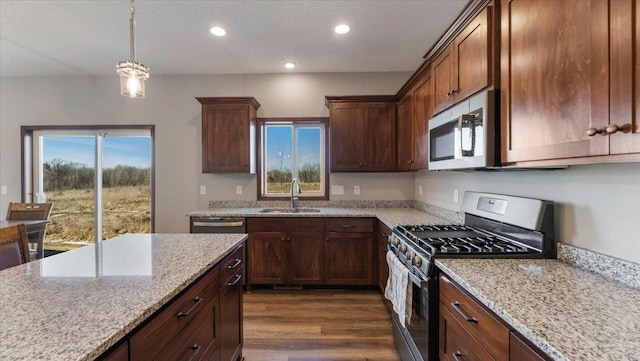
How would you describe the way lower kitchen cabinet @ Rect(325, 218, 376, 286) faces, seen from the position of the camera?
facing the viewer

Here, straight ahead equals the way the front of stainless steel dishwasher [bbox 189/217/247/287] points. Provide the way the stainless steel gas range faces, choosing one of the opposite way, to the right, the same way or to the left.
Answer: to the right

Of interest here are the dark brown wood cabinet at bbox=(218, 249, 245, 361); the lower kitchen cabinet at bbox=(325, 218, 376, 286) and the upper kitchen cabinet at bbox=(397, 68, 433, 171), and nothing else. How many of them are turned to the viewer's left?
1

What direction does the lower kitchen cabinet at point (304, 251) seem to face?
toward the camera

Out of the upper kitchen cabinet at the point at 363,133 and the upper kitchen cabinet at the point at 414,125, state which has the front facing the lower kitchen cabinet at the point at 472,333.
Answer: the upper kitchen cabinet at the point at 363,133

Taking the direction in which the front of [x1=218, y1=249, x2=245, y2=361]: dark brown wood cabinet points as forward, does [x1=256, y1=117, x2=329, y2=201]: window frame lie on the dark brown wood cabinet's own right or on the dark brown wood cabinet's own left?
on the dark brown wood cabinet's own left

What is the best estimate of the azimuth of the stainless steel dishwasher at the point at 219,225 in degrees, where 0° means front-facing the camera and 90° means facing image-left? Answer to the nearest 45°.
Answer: approximately 0°

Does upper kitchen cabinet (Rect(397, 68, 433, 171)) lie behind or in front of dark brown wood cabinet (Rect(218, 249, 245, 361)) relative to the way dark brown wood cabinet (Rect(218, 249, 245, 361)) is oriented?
in front

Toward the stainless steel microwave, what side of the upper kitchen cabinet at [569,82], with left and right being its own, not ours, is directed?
right

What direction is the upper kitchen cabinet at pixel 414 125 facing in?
to the viewer's left

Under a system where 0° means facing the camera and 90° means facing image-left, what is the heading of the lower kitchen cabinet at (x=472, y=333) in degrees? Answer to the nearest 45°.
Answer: approximately 45°
